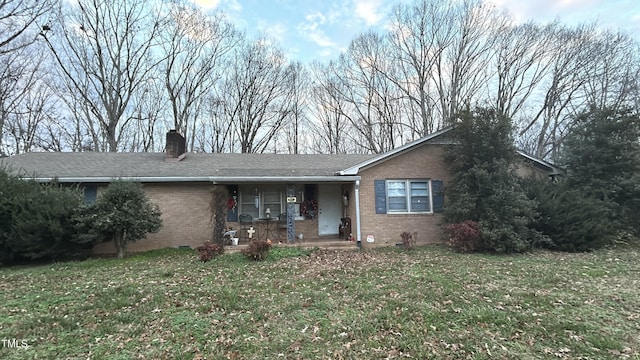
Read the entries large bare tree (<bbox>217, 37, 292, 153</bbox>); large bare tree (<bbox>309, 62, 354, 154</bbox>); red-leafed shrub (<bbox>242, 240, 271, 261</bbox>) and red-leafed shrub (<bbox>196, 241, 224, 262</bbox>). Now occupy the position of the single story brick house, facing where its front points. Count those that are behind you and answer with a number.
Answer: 2

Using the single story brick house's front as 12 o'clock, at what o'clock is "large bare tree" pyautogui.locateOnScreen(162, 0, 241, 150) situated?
The large bare tree is roughly at 5 o'clock from the single story brick house.

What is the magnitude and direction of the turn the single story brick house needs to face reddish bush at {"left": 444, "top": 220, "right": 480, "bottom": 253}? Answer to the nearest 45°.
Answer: approximately 45° to its left

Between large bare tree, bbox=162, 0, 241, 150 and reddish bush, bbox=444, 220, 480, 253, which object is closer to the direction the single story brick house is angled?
the reddish bush

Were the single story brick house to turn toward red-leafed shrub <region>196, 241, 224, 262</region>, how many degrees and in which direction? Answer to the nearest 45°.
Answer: approximately 45° to its right

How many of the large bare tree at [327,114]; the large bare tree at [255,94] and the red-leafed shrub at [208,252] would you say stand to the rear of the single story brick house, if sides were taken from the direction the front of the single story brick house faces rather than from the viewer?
2

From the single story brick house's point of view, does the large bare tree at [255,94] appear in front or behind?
behind

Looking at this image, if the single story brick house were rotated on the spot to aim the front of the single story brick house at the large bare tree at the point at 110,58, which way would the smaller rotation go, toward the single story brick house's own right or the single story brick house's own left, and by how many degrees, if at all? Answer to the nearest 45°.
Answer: approximately 135° to the single story brick house's own right

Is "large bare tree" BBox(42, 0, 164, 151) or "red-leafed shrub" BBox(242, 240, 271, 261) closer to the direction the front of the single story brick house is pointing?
the red-leafed shrub

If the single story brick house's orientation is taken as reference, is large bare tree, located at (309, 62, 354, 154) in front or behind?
behind

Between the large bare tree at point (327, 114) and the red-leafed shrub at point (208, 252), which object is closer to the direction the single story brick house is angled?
the red-leafed shrub

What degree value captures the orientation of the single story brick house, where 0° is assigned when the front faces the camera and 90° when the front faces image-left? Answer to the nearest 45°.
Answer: approximately 0°

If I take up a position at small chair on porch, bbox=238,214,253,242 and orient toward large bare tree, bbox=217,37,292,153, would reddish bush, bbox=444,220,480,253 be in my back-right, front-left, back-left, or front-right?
back-right
